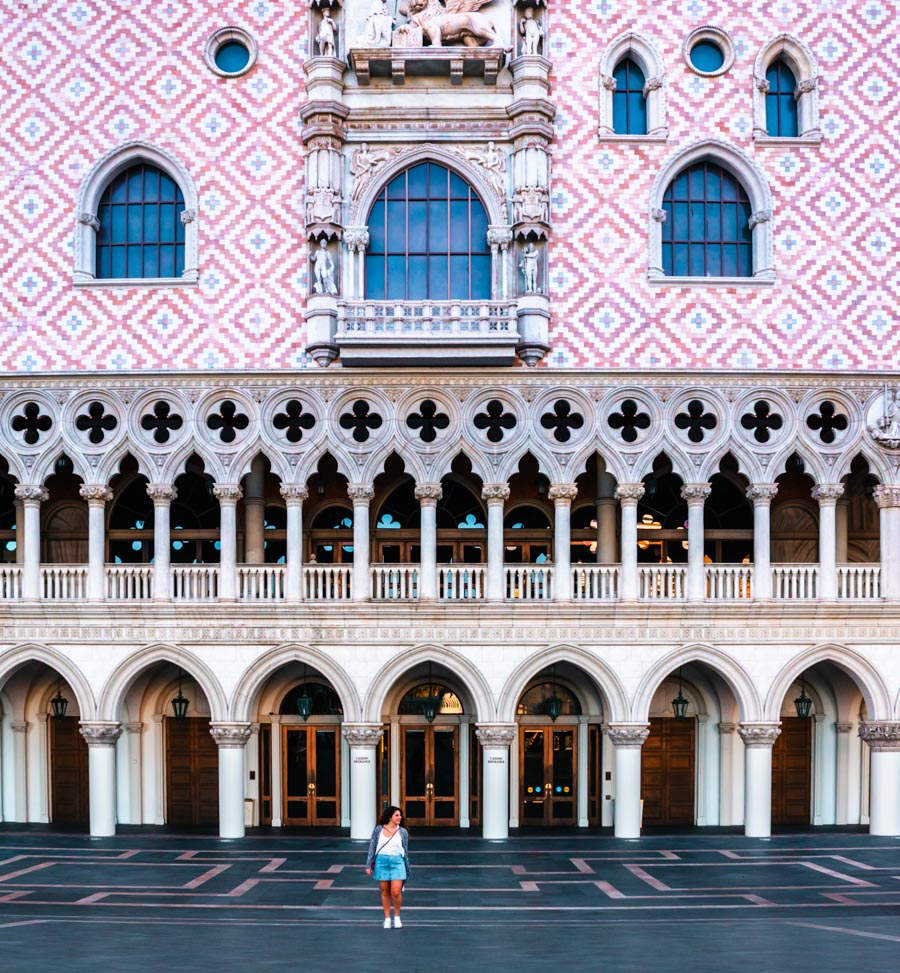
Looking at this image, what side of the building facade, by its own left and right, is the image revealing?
front

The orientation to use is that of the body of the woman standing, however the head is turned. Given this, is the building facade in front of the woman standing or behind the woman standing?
behind

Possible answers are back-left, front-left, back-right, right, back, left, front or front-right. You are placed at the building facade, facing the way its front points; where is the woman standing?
front

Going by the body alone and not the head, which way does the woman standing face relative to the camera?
toward the camera

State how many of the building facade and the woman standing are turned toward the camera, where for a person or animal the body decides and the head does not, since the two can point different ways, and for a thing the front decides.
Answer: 2

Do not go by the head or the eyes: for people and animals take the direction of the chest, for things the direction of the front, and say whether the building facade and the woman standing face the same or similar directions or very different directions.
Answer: same or similar directions
